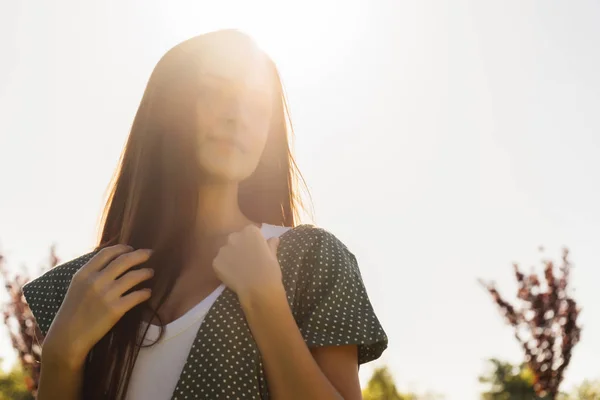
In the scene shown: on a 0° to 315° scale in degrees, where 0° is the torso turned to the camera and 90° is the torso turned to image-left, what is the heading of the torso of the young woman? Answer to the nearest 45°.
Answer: approximately 0°
